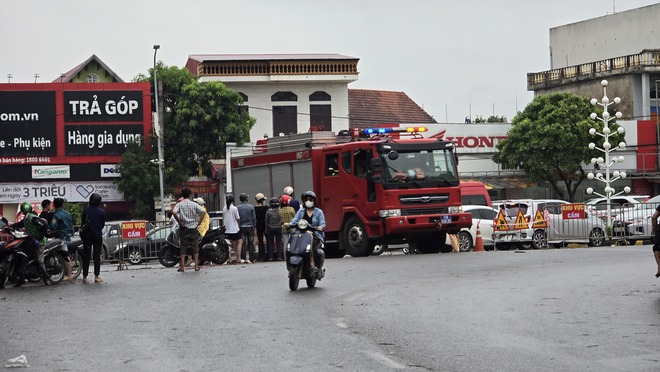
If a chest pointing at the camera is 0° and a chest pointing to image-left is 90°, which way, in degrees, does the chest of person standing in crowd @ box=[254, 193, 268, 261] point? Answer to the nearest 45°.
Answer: approximately 180°

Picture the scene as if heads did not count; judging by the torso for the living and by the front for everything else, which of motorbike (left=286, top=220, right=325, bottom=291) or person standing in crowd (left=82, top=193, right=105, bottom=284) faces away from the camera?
the person standing in crowd

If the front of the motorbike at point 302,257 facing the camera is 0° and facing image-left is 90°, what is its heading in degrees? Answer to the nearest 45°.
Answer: approximately 0°

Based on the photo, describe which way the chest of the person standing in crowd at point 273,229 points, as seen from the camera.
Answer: away from the camera

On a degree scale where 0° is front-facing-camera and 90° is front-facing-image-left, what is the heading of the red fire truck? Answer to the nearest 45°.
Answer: approximately 315°
